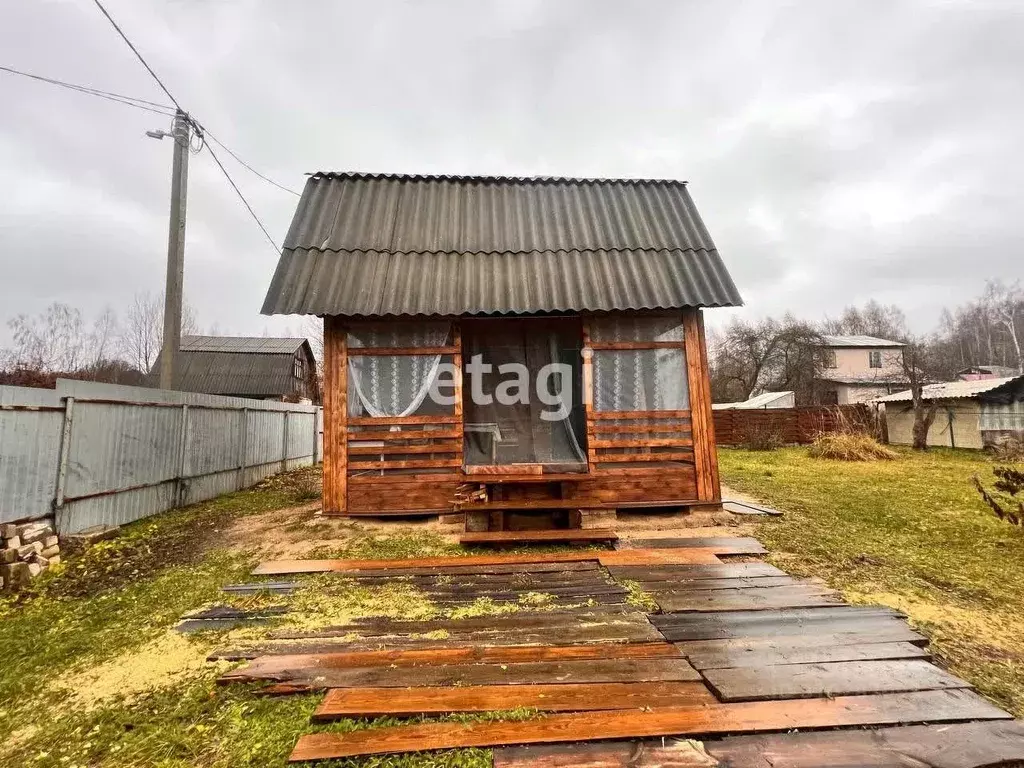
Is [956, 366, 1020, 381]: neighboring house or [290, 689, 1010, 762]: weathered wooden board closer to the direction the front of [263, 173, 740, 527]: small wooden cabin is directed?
the weathered wooden board

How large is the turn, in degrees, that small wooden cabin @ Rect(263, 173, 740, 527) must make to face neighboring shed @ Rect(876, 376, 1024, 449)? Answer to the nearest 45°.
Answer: approximately 135° to its left

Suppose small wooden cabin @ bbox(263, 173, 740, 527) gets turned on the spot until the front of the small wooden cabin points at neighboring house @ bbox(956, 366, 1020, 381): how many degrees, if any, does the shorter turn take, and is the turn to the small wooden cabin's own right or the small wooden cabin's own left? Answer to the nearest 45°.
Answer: approximately 135° to the small wooden cabin's own left

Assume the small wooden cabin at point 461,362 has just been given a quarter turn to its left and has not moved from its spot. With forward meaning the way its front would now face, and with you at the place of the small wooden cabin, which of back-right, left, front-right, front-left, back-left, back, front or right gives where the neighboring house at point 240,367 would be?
back-left

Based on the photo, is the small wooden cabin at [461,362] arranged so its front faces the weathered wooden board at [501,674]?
yes

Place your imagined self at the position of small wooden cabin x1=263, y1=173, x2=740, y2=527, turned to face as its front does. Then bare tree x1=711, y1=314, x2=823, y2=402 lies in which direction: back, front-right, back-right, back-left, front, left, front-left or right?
back-left

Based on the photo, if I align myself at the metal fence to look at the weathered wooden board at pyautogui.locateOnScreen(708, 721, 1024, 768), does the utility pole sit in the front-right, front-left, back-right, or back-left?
back-left

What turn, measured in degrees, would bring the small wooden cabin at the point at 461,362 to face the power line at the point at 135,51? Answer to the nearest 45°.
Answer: approximately 90° to its right

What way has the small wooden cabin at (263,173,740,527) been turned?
toward the camera

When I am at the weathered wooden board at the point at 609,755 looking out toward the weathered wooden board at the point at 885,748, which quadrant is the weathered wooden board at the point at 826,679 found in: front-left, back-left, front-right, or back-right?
front-left

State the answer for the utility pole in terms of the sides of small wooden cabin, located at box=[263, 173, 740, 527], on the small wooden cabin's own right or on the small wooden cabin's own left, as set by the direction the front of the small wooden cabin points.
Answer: on the small wooden cabin's own right

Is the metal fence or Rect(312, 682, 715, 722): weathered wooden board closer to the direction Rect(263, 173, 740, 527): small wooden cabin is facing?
the weathered wooden board

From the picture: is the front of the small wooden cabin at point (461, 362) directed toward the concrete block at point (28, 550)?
no

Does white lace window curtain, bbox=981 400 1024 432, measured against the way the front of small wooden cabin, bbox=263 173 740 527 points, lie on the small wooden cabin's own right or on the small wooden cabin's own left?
on the small wooden cabin's own left

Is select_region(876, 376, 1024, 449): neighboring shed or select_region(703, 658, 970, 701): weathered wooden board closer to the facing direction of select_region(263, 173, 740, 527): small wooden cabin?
the weathered wooden board

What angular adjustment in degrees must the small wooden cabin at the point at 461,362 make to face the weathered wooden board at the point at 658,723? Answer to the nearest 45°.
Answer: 0° — it already faces it

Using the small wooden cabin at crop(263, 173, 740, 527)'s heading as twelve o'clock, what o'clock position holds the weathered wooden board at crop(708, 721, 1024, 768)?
The weathered wooden board is roughly at 11 o'clock from the small wooden cabin.

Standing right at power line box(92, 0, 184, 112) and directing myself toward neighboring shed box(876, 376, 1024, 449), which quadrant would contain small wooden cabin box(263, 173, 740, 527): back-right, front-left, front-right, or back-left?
front-right

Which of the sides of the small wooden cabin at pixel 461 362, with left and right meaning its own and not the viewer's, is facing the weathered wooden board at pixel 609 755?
front

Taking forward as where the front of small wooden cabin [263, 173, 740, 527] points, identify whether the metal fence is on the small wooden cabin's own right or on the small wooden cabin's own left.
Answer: on the small wooden cabin's own right
